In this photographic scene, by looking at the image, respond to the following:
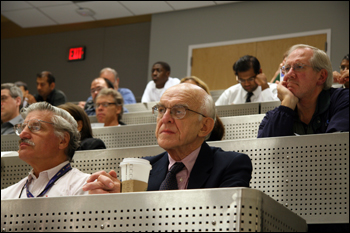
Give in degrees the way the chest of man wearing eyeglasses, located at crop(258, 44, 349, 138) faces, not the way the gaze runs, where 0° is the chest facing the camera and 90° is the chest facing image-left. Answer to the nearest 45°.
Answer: approximately 45°

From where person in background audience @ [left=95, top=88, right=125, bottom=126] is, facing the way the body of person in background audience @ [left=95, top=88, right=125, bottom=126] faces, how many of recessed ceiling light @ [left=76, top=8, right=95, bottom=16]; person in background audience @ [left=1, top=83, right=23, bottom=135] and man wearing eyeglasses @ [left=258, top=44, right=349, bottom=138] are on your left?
1

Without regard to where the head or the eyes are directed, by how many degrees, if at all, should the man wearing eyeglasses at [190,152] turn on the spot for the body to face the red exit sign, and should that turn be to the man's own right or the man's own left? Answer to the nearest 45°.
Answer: approximately 135° to the man's own right

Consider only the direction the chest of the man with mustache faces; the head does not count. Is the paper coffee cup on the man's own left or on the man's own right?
on the man's own left

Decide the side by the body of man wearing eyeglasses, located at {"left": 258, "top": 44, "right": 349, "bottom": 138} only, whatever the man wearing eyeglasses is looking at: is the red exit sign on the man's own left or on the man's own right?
on the man's own right

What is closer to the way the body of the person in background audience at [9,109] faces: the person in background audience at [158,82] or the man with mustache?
the man with mustache

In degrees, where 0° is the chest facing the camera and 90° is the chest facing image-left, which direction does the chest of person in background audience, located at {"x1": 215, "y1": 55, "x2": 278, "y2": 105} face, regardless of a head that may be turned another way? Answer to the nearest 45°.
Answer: approximately 0°

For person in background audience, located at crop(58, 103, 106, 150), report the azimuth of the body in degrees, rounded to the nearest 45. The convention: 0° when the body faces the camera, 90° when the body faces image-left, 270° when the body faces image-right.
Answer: approximately 45°
